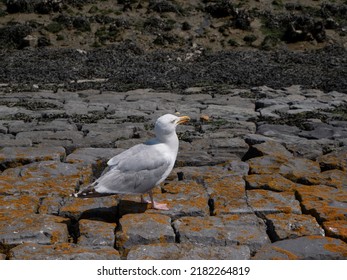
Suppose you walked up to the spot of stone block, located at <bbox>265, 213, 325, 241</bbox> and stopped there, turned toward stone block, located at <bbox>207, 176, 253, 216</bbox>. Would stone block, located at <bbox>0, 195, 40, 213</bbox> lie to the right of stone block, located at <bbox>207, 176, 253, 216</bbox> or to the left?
left

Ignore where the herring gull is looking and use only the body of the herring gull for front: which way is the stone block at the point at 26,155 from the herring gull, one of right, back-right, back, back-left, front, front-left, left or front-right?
back-left

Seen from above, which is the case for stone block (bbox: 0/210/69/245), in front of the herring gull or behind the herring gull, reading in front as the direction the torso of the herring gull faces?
behind

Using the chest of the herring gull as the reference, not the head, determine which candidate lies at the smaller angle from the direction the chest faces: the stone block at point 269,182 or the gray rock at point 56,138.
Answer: the stone block

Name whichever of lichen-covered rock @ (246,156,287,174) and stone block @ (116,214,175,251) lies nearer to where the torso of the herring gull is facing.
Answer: the lichen-covered rock

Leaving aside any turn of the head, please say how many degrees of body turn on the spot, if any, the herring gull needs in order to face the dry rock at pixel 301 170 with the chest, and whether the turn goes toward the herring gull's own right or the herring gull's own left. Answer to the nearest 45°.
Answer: approximately 45° to the herring gull's own left

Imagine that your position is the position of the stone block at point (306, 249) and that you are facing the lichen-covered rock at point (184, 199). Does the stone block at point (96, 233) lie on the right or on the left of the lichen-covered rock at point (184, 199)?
left

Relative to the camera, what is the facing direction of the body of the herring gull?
to the viewer's right

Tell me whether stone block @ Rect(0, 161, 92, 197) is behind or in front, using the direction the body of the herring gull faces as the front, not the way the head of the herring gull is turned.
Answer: behind
